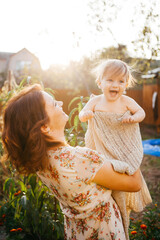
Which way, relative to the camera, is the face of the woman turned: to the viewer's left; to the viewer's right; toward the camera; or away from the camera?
to the viewer's right

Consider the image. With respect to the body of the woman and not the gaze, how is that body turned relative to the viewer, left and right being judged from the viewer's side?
facing away from the viewer and to the right of the viewer

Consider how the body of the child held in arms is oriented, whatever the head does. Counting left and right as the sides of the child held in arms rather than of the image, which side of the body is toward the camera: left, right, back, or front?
front

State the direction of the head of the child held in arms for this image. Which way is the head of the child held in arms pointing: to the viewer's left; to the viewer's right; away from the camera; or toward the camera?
toward the camera
